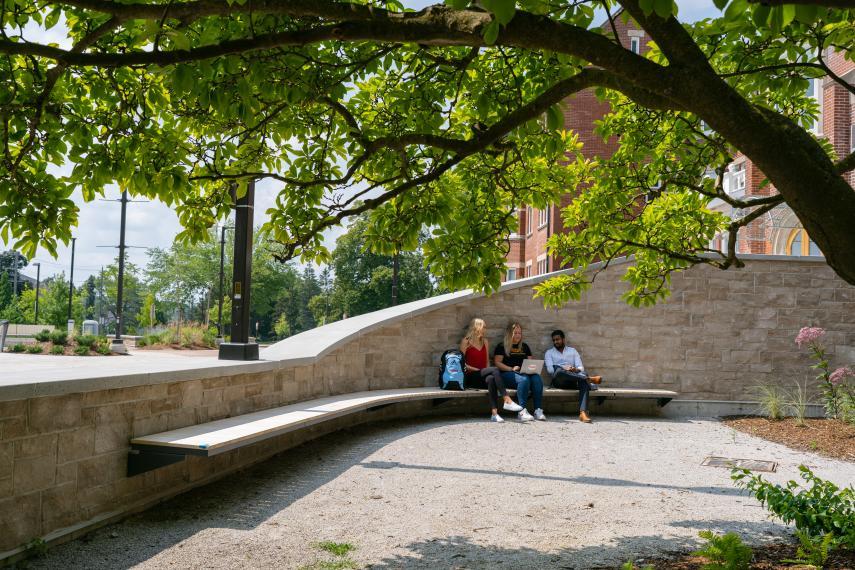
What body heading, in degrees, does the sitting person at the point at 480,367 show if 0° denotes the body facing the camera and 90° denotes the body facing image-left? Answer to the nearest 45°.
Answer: approximately 315°

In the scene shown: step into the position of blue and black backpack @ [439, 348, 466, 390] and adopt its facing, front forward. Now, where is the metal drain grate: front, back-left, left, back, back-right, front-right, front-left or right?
front-left

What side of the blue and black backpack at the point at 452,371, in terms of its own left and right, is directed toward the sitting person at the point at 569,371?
left

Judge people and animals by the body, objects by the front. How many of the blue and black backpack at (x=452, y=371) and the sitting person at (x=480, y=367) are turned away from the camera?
0

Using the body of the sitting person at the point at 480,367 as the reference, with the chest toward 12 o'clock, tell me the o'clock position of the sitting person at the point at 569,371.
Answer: the sitting person at the point at 569,371 is roughly at 10 o'clock from the sitting person at the point at 480,367.

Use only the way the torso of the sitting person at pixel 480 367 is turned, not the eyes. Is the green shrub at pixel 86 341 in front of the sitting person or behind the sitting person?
behind

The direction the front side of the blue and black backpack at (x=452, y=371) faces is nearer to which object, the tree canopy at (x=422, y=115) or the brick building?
the tree canopy

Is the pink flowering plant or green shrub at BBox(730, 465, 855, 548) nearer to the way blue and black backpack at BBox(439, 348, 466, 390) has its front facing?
the green shrub

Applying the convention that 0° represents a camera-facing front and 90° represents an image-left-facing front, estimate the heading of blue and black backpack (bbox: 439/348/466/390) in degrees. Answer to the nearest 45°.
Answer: approximately 0°

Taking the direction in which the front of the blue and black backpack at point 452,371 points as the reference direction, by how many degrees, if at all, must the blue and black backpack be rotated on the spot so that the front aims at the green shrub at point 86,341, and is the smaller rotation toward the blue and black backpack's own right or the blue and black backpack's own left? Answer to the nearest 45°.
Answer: approximately 135° to the blue and black backpack's own right

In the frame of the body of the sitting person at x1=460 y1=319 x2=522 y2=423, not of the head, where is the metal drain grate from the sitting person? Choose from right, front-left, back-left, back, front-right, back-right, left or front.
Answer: front

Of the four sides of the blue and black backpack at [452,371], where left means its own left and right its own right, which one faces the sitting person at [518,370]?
left

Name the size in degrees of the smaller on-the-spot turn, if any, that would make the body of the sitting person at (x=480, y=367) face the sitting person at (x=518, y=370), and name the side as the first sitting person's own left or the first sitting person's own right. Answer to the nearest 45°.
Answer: approximately 45° to the first sitting person's own left
